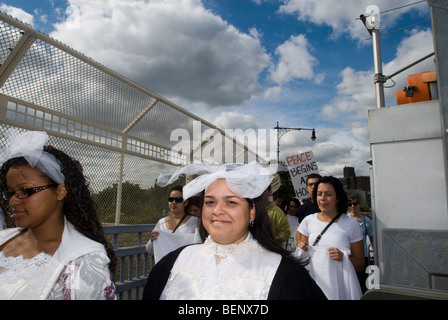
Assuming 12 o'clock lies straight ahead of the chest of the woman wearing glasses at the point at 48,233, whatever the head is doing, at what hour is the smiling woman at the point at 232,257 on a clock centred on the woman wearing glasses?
The smiling woman is roughly at 8 o'clock from the woman wearing glasses.

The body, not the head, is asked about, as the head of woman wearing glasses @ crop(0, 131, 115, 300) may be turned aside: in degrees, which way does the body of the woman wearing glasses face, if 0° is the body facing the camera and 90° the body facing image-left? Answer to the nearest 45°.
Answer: approximately 45°

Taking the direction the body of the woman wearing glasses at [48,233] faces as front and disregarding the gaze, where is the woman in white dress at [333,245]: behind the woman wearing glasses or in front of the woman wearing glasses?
behind

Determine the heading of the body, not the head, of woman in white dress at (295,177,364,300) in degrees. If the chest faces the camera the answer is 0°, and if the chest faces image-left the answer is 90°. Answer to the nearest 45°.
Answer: approximately 45°

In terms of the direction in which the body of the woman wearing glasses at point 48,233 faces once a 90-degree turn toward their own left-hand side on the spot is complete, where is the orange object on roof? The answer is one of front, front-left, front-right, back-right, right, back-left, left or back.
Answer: front-left

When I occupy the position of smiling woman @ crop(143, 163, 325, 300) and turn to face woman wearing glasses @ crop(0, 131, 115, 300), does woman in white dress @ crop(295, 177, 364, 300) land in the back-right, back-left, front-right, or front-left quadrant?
back-right

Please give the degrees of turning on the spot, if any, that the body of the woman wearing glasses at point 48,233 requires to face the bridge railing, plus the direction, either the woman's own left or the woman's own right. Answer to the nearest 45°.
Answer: approximately 135° to the woman's own right

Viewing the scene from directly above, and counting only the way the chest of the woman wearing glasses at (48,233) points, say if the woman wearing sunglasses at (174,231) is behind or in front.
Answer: behind
